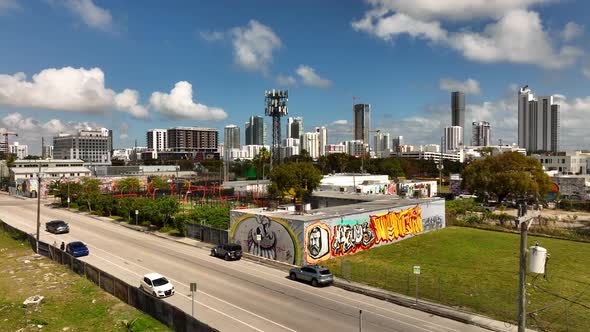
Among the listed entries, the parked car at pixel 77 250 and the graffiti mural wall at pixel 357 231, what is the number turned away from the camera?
0

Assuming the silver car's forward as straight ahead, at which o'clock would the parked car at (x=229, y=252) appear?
The parked car is roughly at 12 o'clock from the silver car.

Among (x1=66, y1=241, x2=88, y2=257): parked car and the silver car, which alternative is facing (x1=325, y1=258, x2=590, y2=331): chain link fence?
the parked car

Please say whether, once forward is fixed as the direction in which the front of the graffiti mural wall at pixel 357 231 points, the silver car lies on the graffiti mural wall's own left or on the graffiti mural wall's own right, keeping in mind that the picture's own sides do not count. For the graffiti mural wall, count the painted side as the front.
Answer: on the graffiti mural wall's own right

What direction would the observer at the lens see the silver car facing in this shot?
facing away from the viewer and to the left of the viewer

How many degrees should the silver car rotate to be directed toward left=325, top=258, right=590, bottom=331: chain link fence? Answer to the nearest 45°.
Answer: approximately 135° to its right

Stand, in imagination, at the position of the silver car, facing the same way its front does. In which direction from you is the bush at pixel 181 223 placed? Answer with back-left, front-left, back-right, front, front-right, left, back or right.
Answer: front

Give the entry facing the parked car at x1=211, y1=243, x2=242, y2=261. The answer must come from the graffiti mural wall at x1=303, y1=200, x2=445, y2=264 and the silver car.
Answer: the silver car

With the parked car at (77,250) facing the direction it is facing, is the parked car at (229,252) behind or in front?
in front

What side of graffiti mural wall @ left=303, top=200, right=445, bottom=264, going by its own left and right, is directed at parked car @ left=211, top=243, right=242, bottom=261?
right

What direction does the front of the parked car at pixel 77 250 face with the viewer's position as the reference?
facing the viewer and to the right of the viewer

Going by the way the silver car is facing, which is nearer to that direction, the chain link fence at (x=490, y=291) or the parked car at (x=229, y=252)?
the parked car
